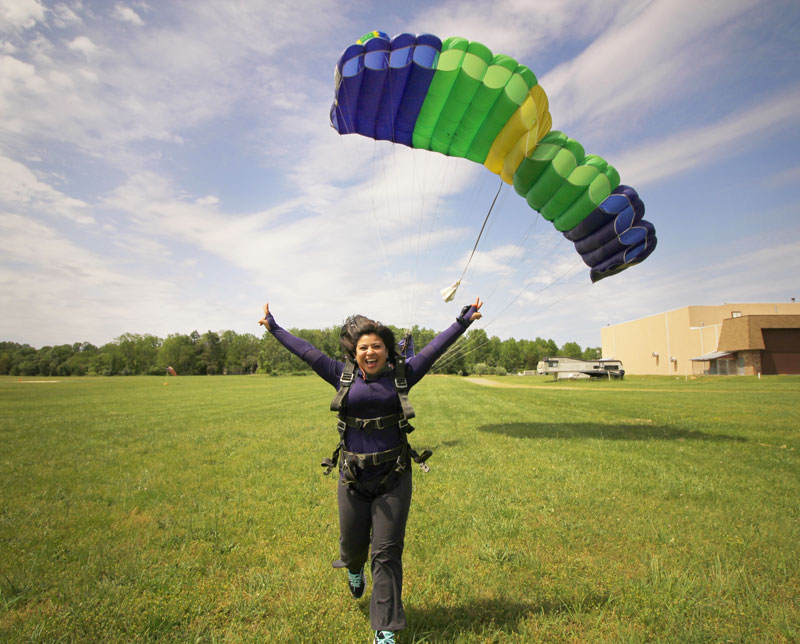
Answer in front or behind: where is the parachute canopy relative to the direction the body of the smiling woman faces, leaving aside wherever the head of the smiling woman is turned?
behind

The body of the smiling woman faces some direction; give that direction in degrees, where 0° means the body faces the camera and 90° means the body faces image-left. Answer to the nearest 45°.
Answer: approximately 0°
